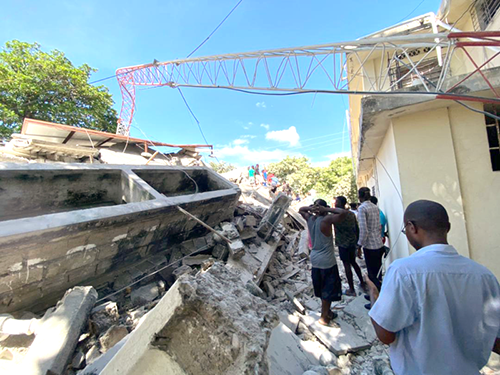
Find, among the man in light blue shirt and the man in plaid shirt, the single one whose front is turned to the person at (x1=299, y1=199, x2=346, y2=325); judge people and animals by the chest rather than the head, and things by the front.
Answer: the man in light blue shirt

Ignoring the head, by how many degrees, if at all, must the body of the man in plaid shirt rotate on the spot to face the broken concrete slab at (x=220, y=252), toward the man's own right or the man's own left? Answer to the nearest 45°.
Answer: approximately 45° to the man's own left

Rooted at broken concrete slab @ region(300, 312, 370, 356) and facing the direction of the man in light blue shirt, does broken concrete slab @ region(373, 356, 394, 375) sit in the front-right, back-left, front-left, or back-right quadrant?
front-left

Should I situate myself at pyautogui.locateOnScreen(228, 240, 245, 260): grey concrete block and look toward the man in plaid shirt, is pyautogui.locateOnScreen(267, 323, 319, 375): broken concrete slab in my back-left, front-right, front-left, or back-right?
front-right

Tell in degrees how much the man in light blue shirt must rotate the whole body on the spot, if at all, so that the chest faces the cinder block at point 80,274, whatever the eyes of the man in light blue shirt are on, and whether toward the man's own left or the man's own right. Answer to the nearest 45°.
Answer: approximately 45° to the man's own left

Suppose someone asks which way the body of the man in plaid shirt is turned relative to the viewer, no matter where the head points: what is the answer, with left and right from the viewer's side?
facing away from the viewer and to the left of the viewer

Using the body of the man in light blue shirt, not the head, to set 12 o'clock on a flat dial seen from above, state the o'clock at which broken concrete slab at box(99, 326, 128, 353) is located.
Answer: The broken concrete slab is roughly at 10 o'clock from the man in light blue shirt.

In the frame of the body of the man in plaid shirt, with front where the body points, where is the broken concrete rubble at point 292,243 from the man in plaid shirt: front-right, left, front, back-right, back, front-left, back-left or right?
front

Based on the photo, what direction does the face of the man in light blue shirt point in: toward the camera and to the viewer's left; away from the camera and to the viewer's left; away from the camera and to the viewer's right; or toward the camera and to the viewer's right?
away from the camera and to the viewer's left

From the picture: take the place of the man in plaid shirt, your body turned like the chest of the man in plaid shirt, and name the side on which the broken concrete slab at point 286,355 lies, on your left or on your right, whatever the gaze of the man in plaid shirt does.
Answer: on your left

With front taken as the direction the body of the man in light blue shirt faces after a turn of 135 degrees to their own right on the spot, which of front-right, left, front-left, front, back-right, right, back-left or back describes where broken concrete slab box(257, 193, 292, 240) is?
back-left

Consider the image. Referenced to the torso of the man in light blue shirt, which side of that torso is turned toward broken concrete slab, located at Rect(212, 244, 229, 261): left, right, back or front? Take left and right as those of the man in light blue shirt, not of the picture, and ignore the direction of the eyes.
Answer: front

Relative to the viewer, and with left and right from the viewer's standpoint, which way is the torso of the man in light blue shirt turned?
facing away from the viewer and to the left of the viewer

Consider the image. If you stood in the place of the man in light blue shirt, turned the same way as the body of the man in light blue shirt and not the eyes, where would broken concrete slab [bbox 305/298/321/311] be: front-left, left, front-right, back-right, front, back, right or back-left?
front

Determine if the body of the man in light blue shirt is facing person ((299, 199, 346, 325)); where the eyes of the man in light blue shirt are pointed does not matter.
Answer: yes

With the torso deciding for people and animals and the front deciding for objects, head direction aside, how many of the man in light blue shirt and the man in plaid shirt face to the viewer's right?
0

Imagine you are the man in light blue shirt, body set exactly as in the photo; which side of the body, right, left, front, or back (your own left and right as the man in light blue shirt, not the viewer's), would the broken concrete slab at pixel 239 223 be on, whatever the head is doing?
front

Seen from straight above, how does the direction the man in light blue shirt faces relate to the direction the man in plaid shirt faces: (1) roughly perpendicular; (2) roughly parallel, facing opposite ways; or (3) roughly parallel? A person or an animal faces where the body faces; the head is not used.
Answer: roughly parallel
